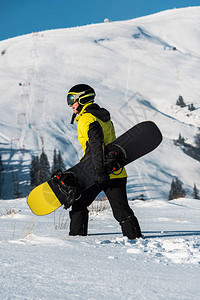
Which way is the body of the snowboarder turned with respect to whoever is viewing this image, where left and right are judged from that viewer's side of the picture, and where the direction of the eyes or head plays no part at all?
facing to the left of the viewer

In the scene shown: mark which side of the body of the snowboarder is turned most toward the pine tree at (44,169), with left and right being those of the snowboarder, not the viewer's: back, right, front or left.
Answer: right
